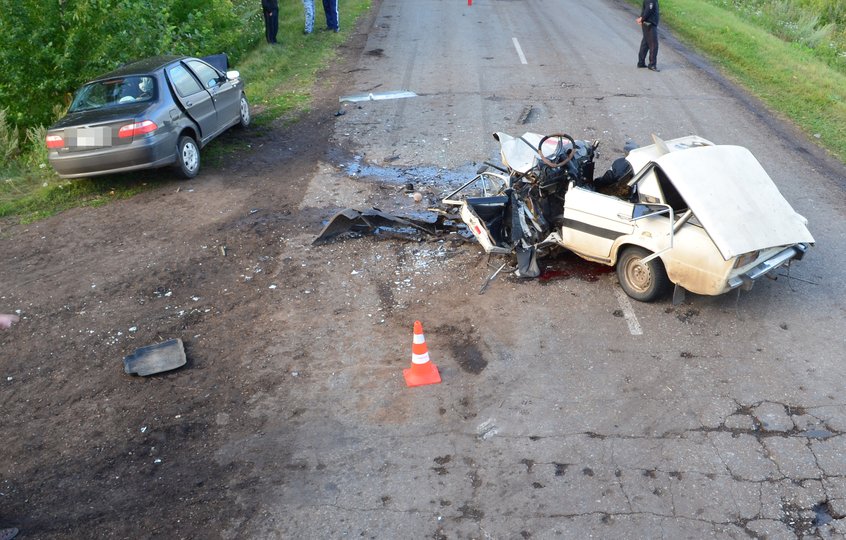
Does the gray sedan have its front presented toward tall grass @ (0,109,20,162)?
no

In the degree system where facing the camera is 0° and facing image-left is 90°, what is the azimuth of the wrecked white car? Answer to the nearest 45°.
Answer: approximately 135°

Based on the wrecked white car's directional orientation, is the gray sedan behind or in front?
in front

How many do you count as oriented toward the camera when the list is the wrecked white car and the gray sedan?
0

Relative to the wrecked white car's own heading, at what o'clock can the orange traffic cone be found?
The orange traffic cone is roughly at 9 o'clock from the wrecked white car.

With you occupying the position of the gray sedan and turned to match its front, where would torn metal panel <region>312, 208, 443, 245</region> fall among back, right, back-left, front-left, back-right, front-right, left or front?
right

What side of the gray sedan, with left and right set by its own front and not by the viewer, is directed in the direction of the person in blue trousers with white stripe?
front

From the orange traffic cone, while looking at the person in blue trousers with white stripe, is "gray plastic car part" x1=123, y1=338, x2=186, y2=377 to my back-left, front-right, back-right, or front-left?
front-left

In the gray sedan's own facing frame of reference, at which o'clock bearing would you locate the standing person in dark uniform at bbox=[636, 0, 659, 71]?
The standing person in dark uniform is roughly at 1 o'clock from the gray sedan.

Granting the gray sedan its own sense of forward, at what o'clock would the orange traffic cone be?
The orange traffic cone is roughly at 4 o'clock from the gray sedan.

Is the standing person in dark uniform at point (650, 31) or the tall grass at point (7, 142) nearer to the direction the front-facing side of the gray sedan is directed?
the standing person in dark uniform

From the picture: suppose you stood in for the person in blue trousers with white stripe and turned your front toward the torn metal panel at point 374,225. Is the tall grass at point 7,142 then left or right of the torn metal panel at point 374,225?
right

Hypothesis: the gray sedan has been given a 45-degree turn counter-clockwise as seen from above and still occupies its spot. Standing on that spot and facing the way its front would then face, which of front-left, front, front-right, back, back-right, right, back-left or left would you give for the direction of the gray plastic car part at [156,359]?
back

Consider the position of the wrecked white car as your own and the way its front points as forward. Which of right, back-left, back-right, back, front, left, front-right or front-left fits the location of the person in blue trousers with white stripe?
front

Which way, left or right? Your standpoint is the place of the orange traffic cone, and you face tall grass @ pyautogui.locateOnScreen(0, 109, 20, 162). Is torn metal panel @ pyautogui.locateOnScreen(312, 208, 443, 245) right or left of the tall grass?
right

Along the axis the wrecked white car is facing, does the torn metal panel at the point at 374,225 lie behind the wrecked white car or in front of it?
in front

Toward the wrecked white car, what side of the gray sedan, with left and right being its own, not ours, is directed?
right

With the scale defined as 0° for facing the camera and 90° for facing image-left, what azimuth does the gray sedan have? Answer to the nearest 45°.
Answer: approximately 225°
